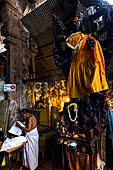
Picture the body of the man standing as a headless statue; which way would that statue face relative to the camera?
to the viewer's left
